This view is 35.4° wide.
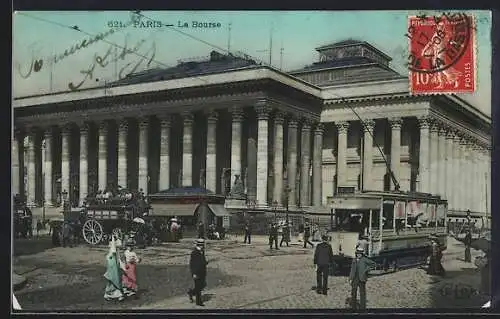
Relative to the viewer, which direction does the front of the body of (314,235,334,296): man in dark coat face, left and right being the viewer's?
facing away from the viewer

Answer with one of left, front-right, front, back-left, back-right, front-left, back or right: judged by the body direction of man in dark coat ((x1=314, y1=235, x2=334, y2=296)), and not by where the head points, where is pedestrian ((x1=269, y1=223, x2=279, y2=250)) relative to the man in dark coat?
front-left

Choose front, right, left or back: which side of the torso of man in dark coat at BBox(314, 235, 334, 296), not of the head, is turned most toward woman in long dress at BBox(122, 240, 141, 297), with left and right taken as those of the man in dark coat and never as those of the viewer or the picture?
left

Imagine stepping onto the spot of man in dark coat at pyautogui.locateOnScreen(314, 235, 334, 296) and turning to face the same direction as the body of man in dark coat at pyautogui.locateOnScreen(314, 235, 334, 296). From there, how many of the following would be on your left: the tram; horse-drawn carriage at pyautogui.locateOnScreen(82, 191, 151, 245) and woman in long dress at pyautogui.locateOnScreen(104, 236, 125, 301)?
2

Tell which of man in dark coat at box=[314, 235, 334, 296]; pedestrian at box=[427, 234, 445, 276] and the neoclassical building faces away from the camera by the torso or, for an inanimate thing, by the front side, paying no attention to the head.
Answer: the man in dark coat

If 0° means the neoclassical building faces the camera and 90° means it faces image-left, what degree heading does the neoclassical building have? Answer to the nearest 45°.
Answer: approximately 45°
